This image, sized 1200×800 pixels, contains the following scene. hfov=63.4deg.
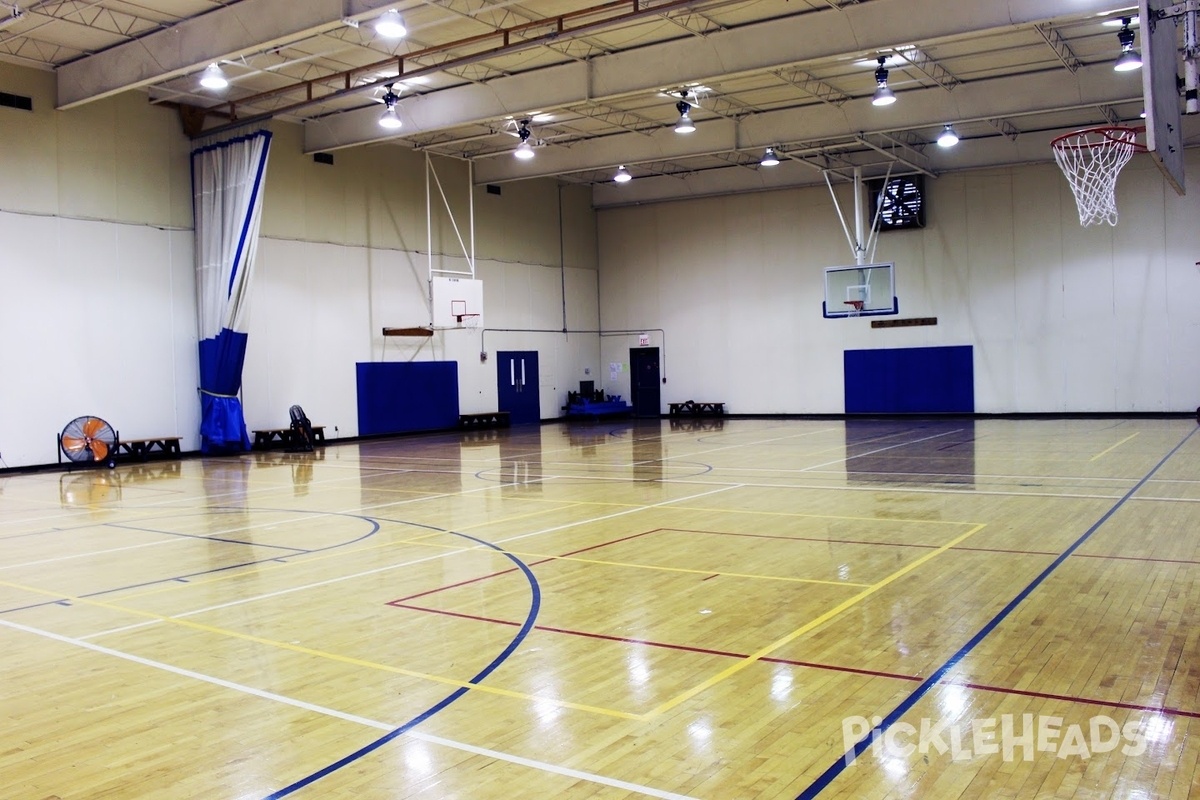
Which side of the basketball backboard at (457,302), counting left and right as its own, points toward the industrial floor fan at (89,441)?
right

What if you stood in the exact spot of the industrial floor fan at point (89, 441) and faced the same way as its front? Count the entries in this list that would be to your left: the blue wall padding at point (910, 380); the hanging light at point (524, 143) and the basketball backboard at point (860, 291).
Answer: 3

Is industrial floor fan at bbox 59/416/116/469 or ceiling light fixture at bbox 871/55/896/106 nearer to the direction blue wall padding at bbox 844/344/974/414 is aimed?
the ceiling light fixture

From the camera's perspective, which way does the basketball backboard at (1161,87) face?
to the viewer's left

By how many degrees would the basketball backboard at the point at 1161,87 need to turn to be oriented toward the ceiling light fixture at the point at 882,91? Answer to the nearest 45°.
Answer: approximately 45° to its right

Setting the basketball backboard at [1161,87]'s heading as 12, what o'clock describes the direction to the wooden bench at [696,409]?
The wooden bench is roughly at 2 o'clock from the basketball backboard.

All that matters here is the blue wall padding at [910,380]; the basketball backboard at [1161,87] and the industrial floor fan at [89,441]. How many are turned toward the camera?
2

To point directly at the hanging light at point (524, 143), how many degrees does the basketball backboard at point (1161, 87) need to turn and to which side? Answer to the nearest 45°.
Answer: approximately 45° to its right

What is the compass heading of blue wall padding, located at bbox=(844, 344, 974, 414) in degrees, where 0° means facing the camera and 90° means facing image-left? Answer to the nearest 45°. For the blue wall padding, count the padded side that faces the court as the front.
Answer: approximately 0°
